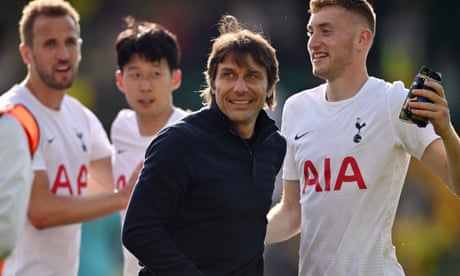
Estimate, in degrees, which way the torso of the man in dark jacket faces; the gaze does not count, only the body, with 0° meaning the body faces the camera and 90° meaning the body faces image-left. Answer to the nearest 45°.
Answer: approximately 315°
